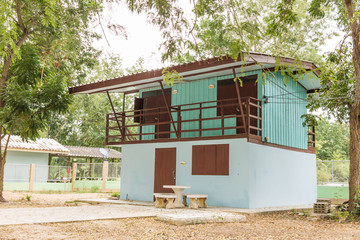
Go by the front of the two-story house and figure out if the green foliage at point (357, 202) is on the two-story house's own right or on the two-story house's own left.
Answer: on the two-story house's own left

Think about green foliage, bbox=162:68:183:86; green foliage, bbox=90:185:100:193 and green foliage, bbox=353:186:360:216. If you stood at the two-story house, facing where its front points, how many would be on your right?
1

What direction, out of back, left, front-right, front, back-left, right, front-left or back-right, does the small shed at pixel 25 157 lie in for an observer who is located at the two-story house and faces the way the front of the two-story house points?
right

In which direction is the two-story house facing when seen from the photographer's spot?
facing the viewer and to the left of the viewer

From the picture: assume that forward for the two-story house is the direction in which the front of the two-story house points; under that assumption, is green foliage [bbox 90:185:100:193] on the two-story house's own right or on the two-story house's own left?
on the two-story house's own right

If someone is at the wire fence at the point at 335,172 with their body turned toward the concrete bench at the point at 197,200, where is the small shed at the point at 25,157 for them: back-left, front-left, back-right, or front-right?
front-right

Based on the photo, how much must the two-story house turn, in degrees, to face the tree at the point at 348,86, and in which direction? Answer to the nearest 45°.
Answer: approximately 90° to its left

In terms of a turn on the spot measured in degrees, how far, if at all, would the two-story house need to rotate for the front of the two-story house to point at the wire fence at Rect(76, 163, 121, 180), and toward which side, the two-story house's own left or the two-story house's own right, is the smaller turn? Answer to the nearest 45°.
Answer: approximately 90° to the two-story house's own right

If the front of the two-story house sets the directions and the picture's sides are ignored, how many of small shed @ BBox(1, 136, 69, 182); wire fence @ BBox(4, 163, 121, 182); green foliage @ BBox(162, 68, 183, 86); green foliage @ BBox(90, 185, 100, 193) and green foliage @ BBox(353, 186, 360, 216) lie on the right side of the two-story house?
3

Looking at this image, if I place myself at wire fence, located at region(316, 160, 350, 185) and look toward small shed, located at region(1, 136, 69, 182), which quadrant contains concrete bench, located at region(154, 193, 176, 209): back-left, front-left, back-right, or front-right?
front-left

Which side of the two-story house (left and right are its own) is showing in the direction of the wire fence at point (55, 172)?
right
